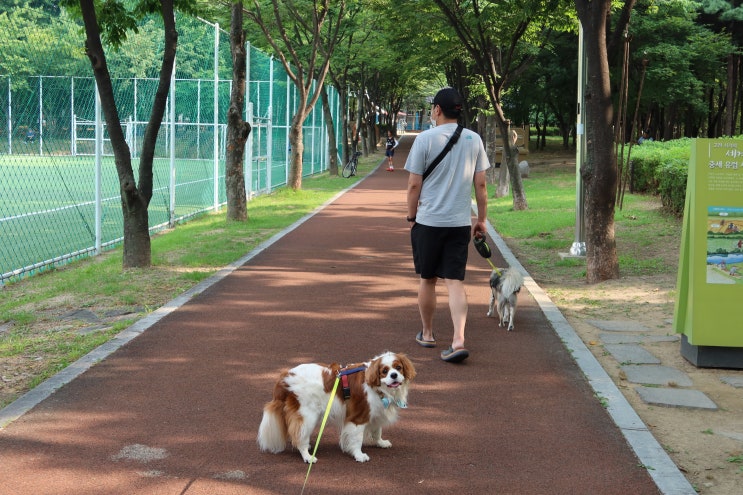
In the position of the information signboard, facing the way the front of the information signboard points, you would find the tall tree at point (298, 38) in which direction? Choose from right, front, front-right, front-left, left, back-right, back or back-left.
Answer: back-right

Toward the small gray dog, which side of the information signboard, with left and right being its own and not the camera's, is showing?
right

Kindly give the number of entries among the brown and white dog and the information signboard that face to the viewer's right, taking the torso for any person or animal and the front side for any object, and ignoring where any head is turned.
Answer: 1

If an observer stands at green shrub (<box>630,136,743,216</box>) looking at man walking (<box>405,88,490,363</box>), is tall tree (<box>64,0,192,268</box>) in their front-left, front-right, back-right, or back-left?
front-right

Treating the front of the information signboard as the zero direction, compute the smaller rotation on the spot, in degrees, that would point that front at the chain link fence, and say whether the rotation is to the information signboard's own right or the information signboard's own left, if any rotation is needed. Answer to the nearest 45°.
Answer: approximately 135° to the information signboard's own right

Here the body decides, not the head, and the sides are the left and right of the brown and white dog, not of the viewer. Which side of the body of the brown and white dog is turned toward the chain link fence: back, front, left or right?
left

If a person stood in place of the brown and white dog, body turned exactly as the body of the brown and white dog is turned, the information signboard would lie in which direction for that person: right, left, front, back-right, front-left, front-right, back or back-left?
front-left

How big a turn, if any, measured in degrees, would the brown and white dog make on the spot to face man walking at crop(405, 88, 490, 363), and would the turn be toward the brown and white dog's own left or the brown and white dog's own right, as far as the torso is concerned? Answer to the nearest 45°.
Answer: approximately 90° to the brown and white dog's own left

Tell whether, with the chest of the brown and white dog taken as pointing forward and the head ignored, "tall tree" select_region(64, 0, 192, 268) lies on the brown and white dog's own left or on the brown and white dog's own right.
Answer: on the brown and white dog's own left

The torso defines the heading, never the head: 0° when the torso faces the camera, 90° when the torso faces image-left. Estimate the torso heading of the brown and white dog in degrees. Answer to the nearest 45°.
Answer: approximately 270°

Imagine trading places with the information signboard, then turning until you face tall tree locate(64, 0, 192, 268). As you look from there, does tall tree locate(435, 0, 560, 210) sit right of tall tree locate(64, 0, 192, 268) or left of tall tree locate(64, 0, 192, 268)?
right

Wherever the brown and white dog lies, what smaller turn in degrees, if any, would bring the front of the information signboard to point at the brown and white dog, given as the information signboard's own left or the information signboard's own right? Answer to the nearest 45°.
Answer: approximately 45° to the information signboard's own right

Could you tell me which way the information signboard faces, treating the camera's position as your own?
facing the viewer

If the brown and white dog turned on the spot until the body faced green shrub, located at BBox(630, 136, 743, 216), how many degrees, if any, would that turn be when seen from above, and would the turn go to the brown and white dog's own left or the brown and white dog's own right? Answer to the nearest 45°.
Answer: approximately 45° to the brown and white dog's own left

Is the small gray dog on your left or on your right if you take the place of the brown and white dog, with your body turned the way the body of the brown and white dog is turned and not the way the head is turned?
on your left

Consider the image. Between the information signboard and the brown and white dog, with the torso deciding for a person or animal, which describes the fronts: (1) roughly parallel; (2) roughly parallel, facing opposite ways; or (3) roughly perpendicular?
roughly perpendicular

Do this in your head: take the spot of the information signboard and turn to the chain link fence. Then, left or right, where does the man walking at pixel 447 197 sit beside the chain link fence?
left
